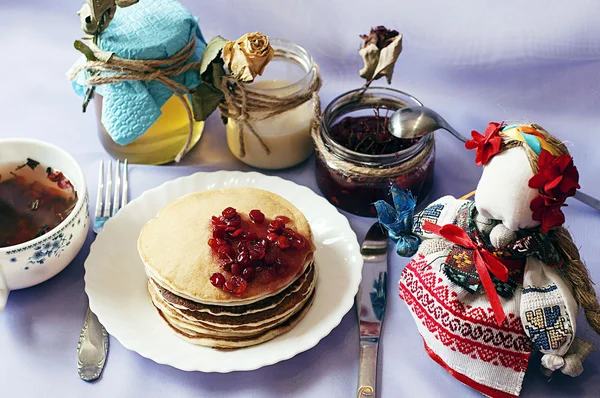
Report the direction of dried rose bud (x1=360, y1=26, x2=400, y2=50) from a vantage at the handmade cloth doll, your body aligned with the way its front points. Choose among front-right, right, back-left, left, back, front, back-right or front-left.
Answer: right

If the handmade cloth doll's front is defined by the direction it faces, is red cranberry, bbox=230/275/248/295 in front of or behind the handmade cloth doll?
in front

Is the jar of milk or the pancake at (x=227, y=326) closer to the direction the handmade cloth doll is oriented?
the pancake

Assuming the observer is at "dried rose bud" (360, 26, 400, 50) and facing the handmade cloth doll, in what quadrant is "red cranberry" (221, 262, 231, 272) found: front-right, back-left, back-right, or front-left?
front-right

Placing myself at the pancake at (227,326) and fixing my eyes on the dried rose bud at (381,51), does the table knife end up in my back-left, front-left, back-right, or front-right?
front-right

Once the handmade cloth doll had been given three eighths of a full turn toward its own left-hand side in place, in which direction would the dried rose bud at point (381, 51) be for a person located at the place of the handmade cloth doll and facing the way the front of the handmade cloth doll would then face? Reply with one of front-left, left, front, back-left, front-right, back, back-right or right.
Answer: back-left

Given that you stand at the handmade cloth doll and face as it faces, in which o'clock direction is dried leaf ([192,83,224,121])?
The dried leaf is roughly at 2 o'clock from the handmade cloth doll.

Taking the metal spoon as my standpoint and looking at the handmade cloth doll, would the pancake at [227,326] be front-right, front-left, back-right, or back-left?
front-right

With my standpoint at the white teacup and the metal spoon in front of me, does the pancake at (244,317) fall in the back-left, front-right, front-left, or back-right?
front-right

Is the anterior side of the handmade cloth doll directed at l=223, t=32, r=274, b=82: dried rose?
no

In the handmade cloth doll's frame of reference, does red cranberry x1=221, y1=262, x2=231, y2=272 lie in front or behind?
in front

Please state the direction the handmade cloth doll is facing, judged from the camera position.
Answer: facing the viewer and to the left of the viewer
